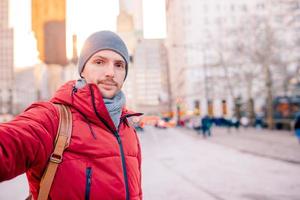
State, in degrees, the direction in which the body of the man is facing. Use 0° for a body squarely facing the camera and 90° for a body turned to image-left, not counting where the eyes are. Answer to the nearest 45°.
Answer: approximately 315°

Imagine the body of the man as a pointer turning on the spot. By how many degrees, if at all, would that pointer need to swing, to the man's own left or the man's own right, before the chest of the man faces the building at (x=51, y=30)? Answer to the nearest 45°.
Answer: approximately 135° to the man's own left
